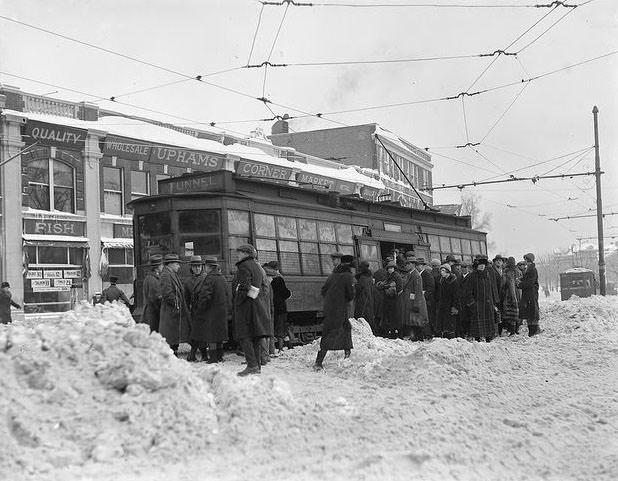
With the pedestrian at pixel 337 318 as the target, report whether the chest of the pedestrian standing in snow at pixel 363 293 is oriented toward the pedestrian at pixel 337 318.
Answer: no

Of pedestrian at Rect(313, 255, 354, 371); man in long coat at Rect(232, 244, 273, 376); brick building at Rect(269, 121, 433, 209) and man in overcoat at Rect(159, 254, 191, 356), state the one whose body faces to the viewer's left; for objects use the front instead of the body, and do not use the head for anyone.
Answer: the man in long coat

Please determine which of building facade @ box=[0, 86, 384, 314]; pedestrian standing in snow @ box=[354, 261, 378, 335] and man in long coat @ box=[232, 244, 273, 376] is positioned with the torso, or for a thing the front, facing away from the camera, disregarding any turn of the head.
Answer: the pedestrian standing in snow

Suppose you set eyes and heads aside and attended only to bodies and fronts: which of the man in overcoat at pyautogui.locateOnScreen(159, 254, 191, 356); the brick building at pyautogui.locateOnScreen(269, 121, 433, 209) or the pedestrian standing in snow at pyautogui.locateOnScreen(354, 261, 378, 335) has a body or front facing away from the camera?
the pedestrian standing in snow

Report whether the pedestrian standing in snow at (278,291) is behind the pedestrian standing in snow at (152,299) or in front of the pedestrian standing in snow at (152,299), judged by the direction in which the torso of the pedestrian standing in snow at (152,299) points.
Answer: in front

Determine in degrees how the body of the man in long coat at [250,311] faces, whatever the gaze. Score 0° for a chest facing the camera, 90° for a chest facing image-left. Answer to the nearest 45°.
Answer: approximately 90°

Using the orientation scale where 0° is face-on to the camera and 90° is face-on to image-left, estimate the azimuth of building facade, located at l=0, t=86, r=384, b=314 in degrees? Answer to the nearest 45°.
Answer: approximately 315°

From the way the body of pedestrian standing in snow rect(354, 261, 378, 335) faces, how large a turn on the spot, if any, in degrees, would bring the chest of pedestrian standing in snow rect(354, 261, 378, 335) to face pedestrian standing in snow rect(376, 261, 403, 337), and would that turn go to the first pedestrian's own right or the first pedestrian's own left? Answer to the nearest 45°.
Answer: approximately 45° to the first pedestrian's own right

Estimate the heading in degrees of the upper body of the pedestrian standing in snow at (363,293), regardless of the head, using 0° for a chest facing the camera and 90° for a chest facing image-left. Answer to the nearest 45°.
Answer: approximately 180°

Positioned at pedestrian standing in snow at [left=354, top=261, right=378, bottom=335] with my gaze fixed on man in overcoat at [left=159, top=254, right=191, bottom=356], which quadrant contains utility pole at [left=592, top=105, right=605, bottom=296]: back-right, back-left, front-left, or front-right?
back-right

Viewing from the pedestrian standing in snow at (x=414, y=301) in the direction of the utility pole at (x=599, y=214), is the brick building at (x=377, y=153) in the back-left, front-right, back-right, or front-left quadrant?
front-left

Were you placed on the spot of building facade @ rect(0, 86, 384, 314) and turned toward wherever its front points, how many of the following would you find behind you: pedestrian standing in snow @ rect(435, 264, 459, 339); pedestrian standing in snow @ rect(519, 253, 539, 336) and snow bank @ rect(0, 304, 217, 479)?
0

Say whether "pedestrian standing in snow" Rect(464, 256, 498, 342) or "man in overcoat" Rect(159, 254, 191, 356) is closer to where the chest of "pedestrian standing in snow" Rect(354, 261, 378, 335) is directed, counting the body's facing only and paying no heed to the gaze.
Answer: the pedestrian standing in snow

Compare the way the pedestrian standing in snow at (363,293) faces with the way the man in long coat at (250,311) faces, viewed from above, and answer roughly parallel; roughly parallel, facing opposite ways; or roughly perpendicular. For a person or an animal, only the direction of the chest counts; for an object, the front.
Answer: roughly perpendicular

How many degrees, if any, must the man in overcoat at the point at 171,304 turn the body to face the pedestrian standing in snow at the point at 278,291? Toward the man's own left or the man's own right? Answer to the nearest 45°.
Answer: approximately 90° to the man's own left
